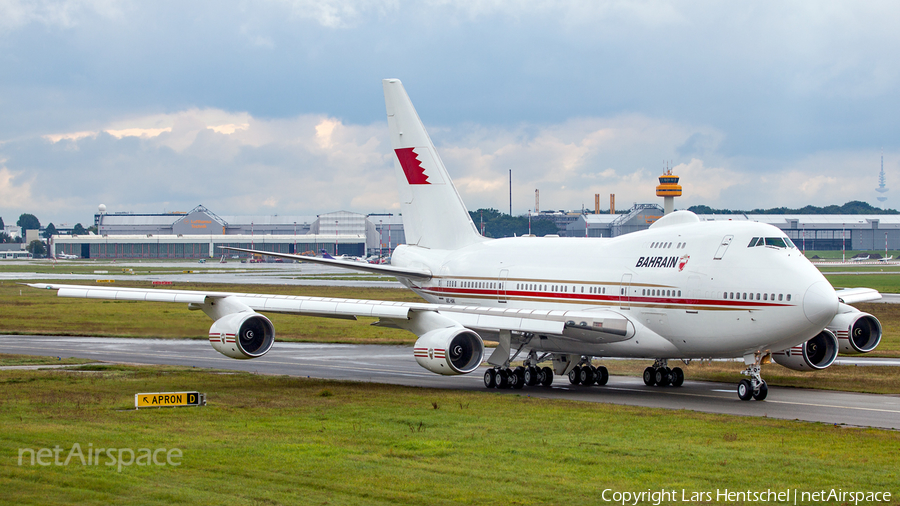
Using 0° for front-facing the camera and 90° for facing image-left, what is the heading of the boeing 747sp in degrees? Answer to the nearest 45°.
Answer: approximately 315°
